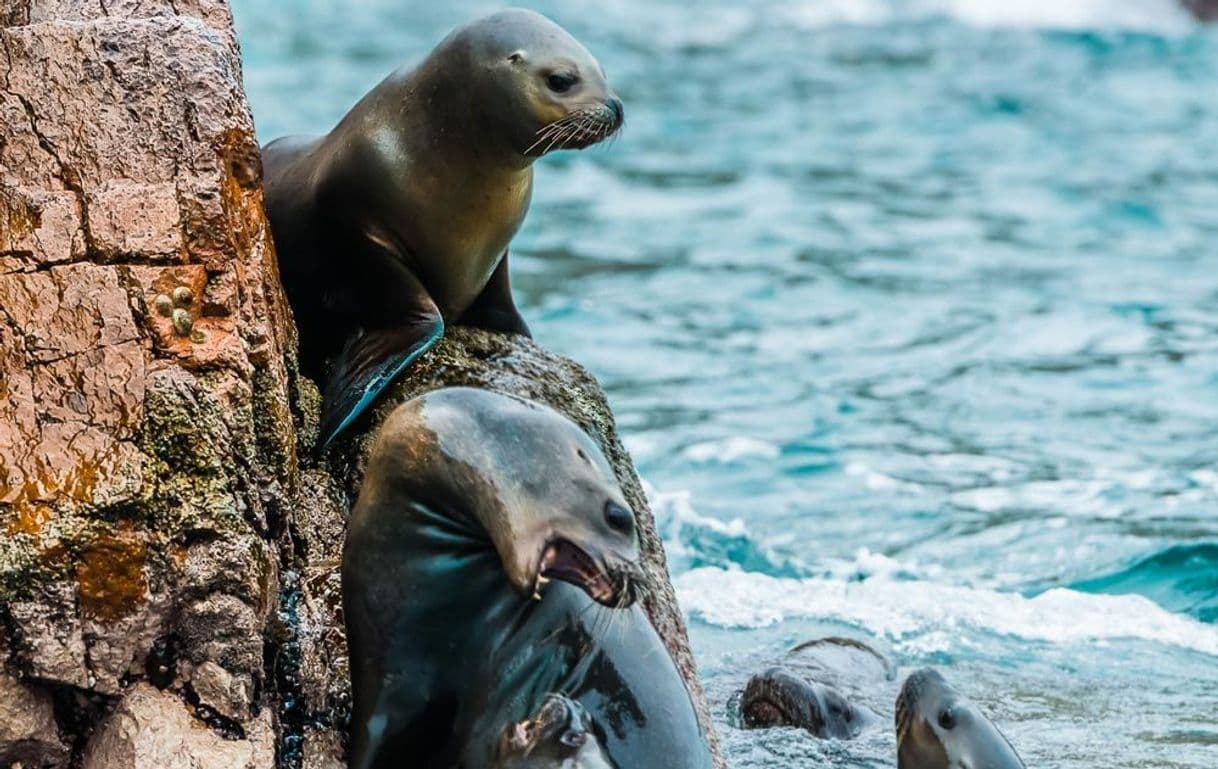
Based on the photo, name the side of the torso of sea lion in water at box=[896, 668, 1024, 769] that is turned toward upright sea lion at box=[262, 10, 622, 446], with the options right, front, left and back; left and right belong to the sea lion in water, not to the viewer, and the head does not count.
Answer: front

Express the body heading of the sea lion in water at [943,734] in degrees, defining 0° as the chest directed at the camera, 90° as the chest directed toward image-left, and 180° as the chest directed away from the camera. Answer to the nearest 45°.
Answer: approximately 90°

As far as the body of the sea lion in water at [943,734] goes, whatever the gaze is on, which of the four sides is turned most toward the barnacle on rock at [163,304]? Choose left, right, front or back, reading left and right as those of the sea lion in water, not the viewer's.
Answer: front

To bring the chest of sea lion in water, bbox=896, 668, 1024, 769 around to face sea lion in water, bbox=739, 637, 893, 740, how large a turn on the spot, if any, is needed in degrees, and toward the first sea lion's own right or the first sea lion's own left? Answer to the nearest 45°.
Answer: approximately 45° to the first sea lion's own right

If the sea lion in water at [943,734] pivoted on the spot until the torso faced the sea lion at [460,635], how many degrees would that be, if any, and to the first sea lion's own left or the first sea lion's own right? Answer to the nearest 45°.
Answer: approximately 45° to the first sea lion's own left

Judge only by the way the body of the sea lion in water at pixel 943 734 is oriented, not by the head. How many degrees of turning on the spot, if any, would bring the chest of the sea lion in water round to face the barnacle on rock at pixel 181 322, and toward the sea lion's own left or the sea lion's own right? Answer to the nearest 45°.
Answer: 0° — it already faces it
